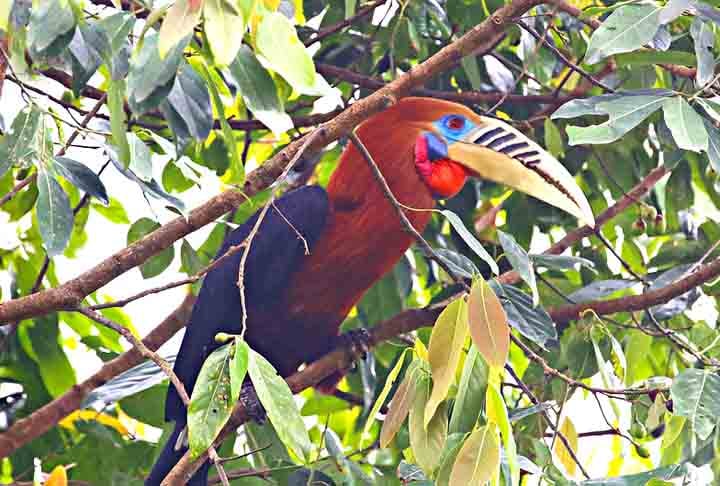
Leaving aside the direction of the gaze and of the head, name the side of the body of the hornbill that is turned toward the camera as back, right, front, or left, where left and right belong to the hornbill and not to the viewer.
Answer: right

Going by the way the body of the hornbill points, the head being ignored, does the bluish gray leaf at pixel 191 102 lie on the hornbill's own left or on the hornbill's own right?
on the hornbill's own right

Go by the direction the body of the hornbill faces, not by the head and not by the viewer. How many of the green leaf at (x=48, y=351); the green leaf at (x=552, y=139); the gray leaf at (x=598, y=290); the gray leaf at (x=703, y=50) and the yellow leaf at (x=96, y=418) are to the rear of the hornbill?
2

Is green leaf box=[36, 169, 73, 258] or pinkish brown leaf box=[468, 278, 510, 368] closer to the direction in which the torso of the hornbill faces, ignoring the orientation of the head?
the pinkish brown leaf

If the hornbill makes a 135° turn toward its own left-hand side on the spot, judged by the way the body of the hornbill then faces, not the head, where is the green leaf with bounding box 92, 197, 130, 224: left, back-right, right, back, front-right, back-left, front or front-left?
front

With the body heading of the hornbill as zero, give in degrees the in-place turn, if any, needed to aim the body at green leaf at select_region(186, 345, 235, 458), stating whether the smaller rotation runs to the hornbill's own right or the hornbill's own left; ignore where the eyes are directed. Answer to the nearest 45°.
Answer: approximately 90° to the hornbill's own right

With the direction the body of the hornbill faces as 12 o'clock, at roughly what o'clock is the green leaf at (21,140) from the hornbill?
The green leaf is roughly at 4 o'clock from the hornbill.
